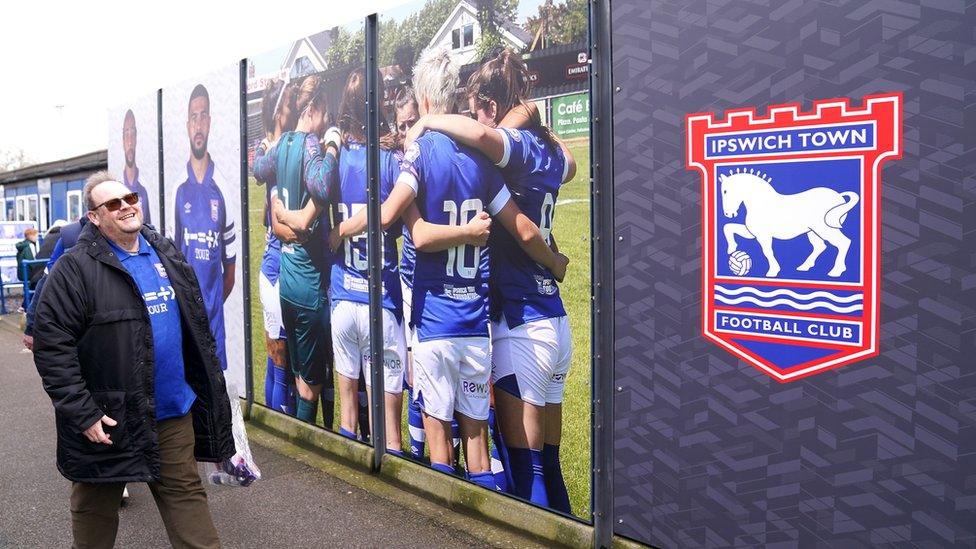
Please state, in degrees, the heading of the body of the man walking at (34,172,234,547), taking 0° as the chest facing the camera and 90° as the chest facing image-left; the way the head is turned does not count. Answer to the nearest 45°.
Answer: approximately 315°

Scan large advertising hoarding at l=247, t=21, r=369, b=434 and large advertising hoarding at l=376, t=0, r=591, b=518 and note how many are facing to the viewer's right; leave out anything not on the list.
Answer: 0

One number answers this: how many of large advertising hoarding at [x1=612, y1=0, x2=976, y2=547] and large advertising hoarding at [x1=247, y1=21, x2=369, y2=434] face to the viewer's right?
0

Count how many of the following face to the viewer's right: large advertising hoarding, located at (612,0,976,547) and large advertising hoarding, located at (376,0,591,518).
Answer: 0

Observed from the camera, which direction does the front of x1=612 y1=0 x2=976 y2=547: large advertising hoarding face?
facing the viewer and to the left of the viewer

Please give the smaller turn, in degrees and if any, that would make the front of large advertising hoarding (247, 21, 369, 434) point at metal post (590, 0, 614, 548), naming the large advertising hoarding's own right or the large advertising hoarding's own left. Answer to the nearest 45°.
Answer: approximately 90° to the large advertising hoarding's own left

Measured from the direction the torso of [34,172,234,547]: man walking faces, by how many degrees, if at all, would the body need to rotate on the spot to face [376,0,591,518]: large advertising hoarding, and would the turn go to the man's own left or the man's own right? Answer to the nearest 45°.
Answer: approximately 45° to the man's own left

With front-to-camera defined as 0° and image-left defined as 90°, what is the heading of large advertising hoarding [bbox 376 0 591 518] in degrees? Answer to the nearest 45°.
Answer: approximately 45°

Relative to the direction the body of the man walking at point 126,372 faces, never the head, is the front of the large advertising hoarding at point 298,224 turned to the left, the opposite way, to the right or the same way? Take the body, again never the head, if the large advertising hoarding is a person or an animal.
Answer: to the right
